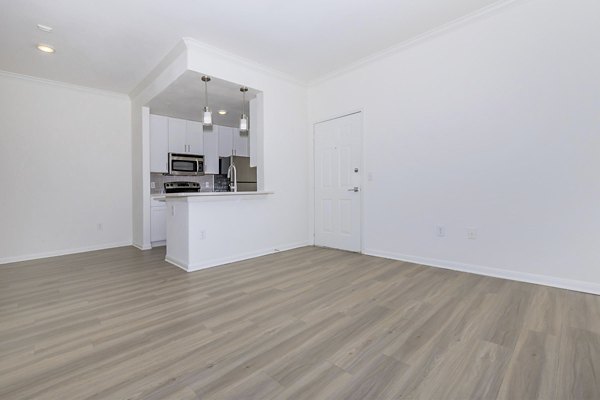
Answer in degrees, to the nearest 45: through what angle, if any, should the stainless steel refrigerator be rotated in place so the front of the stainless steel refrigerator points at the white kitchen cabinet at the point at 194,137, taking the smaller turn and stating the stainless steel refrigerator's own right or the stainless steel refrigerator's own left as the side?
approximately 135° to the stainless steel refrigerator's own right

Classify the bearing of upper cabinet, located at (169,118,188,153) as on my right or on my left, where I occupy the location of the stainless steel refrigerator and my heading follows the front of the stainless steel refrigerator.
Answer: on my right

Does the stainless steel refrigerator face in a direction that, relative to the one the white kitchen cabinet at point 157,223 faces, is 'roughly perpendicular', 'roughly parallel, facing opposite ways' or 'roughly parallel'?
roughly parallel

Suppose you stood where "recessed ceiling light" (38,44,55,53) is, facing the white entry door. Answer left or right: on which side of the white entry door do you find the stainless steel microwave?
left

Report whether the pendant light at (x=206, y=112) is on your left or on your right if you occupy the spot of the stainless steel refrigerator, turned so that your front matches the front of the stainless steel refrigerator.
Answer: on your right

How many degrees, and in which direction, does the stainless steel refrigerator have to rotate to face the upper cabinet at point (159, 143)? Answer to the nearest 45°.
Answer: approximately 135° to its right

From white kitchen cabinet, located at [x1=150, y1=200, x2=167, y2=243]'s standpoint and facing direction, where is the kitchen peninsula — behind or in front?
in front

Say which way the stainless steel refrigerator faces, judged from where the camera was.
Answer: facing the viewer and to the right of the viewer

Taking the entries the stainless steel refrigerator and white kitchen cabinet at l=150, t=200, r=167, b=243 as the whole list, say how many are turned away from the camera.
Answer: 0

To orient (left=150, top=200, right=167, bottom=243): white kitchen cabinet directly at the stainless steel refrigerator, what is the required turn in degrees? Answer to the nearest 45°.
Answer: approximately 45° to its left
